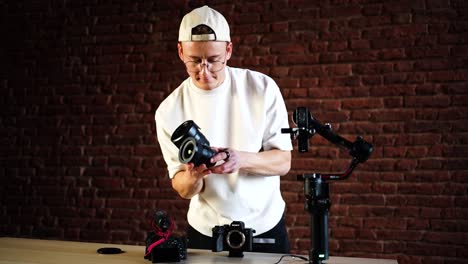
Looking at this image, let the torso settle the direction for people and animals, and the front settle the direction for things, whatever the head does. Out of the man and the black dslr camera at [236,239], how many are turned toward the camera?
2

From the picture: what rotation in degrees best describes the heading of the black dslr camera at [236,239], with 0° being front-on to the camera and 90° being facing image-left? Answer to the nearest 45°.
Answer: approximately 0°

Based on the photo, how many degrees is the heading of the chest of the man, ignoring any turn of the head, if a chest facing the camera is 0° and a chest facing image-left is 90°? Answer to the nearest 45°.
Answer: approximately 0°

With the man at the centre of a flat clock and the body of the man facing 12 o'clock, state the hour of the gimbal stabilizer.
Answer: The gimbal stabilizer is roughly at 11 o'clock from the man.
